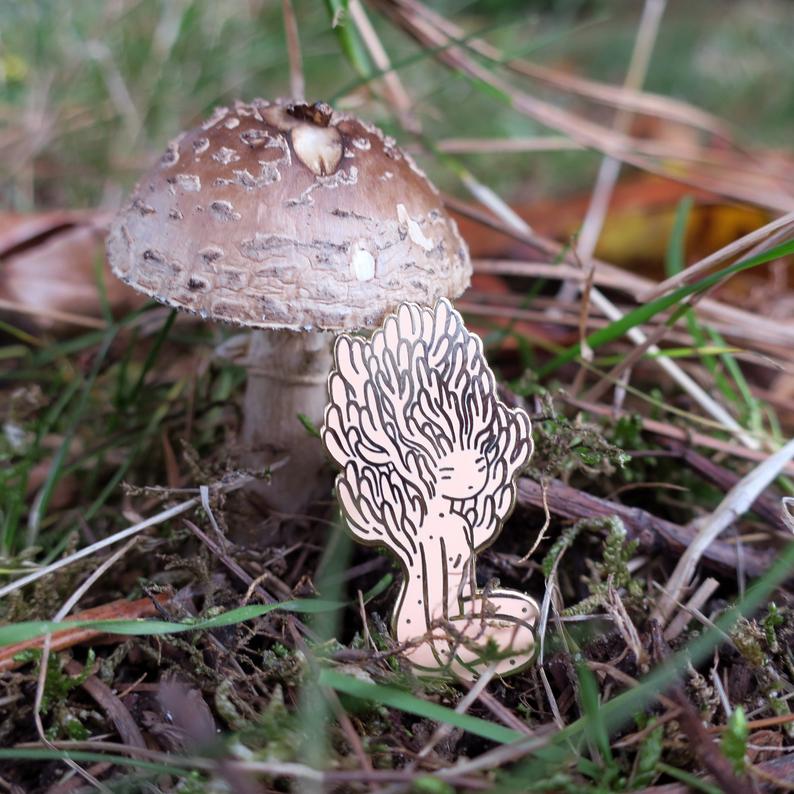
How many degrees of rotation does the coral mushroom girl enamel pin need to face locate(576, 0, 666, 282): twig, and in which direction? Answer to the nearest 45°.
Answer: approximately 180°

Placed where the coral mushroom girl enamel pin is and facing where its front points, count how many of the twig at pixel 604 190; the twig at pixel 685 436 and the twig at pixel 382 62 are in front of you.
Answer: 0

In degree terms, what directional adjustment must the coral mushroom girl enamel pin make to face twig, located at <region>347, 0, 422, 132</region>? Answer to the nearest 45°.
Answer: approximately 180°

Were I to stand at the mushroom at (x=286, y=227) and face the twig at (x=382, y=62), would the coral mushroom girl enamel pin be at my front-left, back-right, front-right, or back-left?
back-right

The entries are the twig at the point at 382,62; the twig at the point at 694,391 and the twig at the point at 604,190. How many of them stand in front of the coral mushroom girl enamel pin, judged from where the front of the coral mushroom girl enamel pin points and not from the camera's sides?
0

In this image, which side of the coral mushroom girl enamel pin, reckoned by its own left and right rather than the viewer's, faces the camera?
front

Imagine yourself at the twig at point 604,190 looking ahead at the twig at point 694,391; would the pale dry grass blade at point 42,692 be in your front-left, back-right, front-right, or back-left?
front-right
